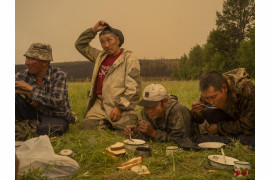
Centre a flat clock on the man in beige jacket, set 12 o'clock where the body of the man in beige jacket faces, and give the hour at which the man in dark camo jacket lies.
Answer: The man in dark camo jacket is roughly at 9 o'clock from the man in beige jacket.

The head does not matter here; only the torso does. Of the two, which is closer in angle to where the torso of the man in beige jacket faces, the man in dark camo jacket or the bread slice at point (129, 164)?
the bread slice

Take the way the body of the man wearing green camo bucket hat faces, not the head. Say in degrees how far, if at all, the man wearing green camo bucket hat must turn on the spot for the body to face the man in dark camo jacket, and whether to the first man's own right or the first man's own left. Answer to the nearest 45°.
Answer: approximately 90° to the first man's own left

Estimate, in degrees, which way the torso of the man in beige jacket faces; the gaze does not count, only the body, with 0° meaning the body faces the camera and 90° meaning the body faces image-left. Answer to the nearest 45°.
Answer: approximately 45°

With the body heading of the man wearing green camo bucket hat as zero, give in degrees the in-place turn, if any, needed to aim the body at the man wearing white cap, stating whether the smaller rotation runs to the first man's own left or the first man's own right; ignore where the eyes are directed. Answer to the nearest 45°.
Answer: approximately 90° to the first man's own left

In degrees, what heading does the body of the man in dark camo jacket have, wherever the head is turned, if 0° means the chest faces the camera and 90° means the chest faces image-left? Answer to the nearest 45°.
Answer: approximately 45°

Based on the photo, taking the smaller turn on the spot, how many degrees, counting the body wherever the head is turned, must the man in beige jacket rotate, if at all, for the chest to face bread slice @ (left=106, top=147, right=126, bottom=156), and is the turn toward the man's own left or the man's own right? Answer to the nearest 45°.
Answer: approximately 45° to the man's own left
